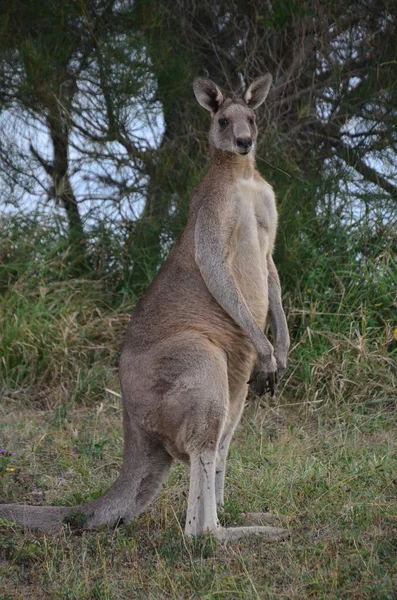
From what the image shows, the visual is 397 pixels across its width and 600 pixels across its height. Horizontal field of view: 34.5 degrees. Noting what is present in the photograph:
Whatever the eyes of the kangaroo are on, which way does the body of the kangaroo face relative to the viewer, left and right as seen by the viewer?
facing the viewer and to the right of the viewer
